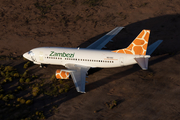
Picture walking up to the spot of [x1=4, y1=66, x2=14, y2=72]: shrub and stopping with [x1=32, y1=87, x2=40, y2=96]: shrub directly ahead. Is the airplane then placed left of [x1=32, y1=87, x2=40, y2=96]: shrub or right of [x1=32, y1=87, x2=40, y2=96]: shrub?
left

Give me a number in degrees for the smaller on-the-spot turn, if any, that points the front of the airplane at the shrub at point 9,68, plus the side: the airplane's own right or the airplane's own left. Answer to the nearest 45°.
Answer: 0° — it already faces it

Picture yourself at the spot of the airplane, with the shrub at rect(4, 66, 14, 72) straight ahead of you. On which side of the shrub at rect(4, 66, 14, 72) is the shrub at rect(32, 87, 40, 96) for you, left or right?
left

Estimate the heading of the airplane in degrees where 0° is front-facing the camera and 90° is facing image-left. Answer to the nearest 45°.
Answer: approximately 90°

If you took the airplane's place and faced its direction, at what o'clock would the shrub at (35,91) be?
The shrub is roughly at 11 o'clock from the airplane.

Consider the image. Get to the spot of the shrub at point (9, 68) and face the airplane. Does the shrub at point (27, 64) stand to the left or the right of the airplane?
left

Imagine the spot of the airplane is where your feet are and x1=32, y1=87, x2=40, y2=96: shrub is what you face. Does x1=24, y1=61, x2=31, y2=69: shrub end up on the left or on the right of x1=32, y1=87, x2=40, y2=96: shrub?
right

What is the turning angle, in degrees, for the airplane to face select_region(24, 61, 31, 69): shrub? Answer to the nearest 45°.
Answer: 0° — it already faces it
